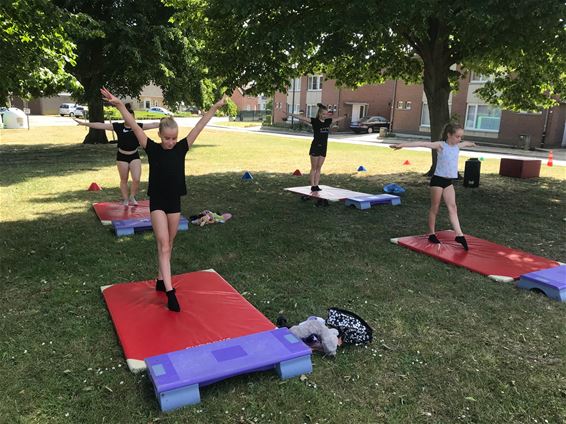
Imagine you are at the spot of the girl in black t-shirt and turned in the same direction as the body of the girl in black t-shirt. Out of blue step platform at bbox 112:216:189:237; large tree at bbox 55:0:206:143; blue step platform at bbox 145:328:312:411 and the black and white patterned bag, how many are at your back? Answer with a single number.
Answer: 2

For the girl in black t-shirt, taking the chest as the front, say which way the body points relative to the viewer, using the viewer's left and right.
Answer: facing the viewer

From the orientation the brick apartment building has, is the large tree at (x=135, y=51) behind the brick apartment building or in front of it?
in front

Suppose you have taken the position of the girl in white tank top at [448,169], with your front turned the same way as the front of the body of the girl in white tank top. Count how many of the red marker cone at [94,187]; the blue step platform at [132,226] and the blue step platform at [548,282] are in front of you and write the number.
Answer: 1

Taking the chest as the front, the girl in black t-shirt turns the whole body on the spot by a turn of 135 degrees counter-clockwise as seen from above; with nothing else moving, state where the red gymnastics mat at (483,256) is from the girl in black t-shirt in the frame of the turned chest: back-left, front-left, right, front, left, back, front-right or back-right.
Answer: front-right

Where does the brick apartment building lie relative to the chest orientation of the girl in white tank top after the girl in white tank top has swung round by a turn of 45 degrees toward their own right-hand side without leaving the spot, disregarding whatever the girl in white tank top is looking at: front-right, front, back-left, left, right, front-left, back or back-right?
back

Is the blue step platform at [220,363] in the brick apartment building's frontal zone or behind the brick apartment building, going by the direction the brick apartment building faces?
frontal zone

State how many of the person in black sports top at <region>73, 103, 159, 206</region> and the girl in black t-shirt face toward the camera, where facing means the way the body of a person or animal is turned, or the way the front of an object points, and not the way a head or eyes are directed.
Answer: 2

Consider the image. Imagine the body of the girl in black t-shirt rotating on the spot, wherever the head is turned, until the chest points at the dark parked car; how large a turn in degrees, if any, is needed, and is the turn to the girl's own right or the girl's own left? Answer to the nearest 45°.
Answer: approximately 135° to the girl's own left

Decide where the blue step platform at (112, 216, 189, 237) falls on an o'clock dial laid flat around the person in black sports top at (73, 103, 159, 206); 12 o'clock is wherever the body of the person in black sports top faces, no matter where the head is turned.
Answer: The blue step platform is roughly at 12 o'clock from the person in black sports top.

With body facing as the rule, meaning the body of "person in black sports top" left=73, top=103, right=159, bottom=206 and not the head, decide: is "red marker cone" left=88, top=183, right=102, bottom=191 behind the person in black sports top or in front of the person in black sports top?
behind

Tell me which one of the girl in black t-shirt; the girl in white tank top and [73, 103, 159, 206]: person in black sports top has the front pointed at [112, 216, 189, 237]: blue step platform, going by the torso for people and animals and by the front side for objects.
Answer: the person in black sports top

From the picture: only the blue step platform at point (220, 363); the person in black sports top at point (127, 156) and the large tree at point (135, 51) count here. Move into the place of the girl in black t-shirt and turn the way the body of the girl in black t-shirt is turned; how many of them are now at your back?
2
